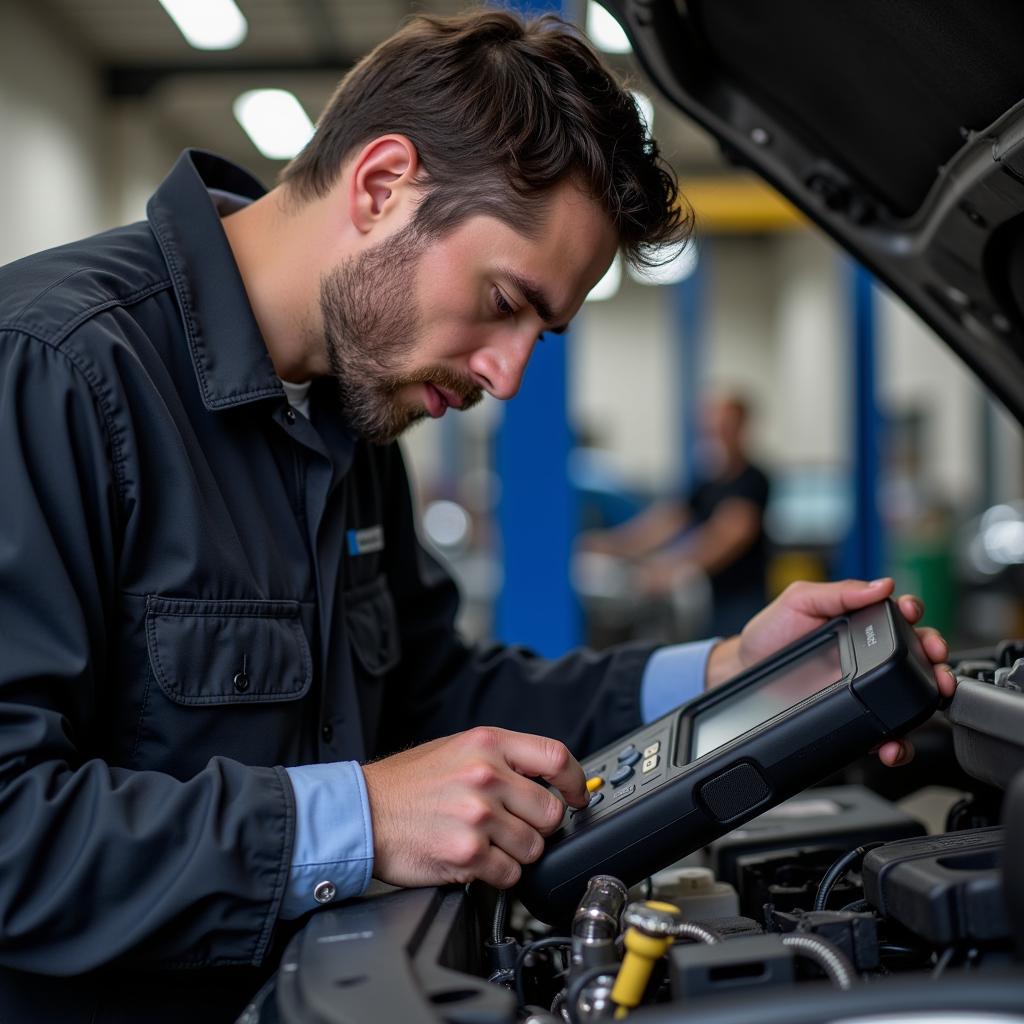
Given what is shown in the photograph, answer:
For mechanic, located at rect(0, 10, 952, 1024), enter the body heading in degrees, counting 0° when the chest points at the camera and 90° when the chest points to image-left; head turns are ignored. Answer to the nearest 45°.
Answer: approximately 315°

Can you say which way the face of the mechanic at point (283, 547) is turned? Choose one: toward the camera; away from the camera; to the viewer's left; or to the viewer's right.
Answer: to the viewer's right

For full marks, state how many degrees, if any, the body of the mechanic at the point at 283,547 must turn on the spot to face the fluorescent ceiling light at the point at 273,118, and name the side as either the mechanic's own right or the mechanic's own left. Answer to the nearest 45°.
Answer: approximately 135° to the mechanic's own left

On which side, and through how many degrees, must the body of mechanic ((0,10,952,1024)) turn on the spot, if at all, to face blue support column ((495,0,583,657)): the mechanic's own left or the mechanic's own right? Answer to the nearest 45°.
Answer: approximately 135° to the mechanic's own left

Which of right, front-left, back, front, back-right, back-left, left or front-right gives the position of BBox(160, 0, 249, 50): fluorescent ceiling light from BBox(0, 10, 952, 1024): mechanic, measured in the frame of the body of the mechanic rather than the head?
back-left
